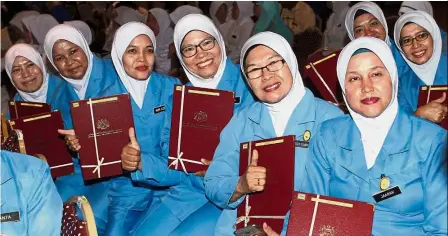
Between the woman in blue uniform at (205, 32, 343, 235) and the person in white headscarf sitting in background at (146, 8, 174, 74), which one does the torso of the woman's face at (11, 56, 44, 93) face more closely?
the woman in blue uniform

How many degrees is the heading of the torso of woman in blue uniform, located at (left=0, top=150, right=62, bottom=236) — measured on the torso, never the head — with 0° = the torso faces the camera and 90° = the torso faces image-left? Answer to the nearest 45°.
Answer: approximately 45°

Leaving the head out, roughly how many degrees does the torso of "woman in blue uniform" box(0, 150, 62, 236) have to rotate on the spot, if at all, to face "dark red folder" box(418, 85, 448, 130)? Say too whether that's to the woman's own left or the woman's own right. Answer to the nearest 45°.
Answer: approximately 135° to the woman's own left

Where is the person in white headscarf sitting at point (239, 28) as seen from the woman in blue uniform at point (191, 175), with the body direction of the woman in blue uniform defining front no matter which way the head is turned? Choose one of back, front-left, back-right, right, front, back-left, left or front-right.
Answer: back-right

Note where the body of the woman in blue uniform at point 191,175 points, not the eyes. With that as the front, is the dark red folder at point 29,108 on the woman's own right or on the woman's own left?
on the woman's own right

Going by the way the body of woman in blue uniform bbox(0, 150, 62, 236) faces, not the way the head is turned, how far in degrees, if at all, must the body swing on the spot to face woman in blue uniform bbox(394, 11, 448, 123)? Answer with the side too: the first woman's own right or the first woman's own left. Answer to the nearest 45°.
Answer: approximately 135° to the first woman's own left

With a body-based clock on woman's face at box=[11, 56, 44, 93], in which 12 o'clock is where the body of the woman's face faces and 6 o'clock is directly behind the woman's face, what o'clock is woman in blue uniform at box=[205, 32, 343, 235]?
The woman in blue uniform is roughly at 11 o'clock from the woman's face.

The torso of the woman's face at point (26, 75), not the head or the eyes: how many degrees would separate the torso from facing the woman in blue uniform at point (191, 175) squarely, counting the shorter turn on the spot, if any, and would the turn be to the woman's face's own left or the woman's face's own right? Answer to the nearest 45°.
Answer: approximately 45° to the woman's face's own left
